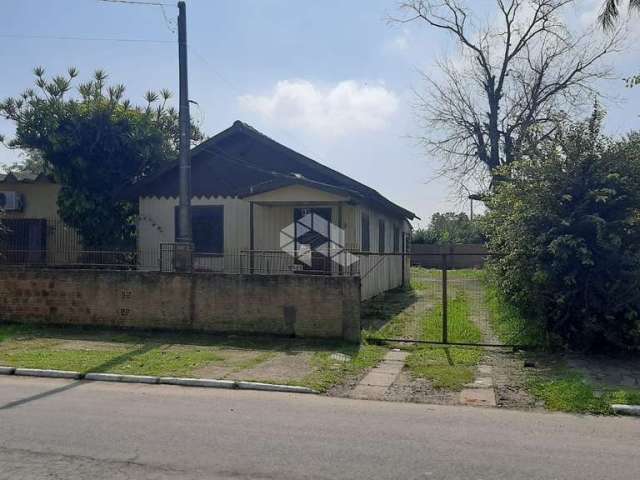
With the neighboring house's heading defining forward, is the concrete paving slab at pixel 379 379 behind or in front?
in front

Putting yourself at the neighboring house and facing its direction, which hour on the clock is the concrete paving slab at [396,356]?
The concrete paving slab is roughly at 11 o'clock from the neighboring house.

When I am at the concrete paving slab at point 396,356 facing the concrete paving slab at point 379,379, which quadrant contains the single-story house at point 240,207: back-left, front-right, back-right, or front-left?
back-right

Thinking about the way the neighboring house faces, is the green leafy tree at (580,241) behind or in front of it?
in front

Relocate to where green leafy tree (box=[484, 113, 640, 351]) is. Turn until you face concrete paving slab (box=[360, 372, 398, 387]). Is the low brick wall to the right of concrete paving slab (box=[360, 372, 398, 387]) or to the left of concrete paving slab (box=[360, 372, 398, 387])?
right

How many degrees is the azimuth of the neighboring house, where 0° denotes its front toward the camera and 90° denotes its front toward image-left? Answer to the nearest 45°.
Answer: approximately 0°

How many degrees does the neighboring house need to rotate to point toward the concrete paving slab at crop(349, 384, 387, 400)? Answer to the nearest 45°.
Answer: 0° — it already faces it

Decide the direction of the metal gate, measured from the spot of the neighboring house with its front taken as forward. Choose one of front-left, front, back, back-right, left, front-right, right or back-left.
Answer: front-left
